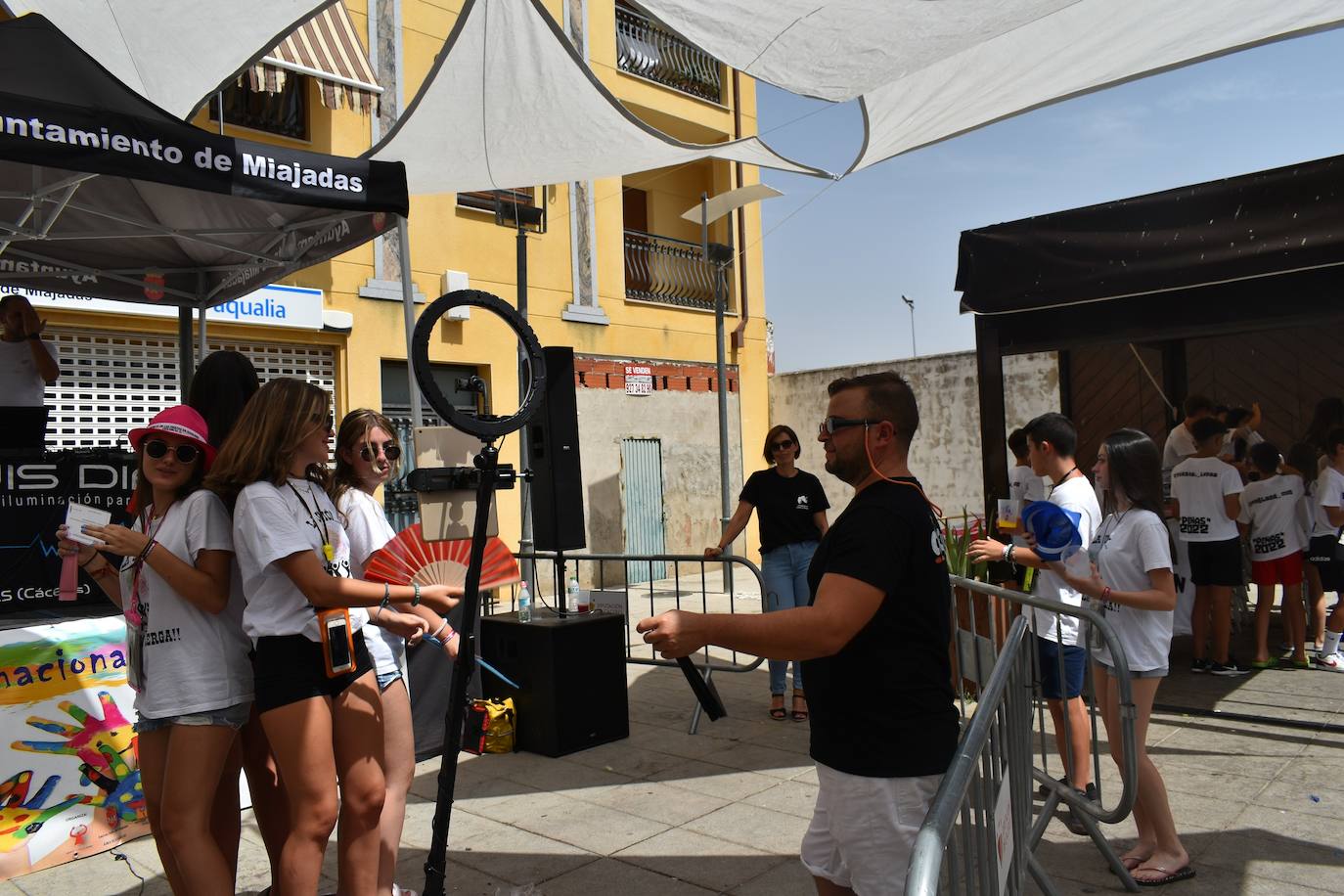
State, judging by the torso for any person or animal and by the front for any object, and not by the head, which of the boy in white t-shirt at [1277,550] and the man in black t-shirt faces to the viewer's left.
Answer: the man in black t-shirt

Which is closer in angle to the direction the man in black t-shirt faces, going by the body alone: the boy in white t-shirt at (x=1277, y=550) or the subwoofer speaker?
the subwoofer speaker

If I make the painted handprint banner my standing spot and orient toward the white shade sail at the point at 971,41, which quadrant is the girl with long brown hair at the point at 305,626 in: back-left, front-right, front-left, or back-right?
front-right

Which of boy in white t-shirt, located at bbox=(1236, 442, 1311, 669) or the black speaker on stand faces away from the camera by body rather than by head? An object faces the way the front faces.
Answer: the boy in white t-shirt

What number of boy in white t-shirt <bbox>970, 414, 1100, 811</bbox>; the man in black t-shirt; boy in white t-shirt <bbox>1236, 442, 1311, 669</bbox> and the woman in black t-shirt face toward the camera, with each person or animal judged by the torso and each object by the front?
1

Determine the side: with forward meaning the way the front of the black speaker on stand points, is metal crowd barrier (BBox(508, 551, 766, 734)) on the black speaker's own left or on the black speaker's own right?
on the black speaker's own left

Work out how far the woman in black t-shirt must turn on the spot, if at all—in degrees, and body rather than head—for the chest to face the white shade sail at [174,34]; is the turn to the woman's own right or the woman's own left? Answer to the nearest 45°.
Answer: approximately 45° to the woman's own right

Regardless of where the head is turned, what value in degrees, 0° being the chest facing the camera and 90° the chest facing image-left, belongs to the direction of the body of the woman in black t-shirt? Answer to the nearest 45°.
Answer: approximately 0°

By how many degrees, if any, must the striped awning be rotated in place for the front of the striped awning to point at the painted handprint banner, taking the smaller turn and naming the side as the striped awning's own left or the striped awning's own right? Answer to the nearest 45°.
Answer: approximately 45° to the striped awning's own right

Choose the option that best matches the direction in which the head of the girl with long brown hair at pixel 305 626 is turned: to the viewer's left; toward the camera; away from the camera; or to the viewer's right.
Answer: to the viewer's right

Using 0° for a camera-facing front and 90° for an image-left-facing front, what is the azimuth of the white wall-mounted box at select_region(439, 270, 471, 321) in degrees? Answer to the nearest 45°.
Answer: approximately 315°

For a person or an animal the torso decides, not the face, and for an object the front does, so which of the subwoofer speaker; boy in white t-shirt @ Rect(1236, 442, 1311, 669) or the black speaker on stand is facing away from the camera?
the boy in white t-shirt

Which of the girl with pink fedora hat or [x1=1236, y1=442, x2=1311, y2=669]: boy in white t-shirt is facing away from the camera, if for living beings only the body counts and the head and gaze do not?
the boy in white t-shirt

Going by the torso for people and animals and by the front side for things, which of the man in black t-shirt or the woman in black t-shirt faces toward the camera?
the woman in black t-shirt

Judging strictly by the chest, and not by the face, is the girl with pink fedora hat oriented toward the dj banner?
no

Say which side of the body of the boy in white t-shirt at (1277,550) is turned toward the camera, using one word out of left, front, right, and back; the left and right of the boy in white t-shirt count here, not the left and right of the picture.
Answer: back

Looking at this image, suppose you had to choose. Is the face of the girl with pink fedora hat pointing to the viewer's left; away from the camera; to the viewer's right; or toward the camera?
toward the camera

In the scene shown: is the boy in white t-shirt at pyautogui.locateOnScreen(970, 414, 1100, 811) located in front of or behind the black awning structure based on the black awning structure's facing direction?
in front

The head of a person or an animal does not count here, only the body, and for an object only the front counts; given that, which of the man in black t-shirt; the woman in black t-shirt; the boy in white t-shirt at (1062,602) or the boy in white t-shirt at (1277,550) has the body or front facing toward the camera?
the woman in black t-shirt
